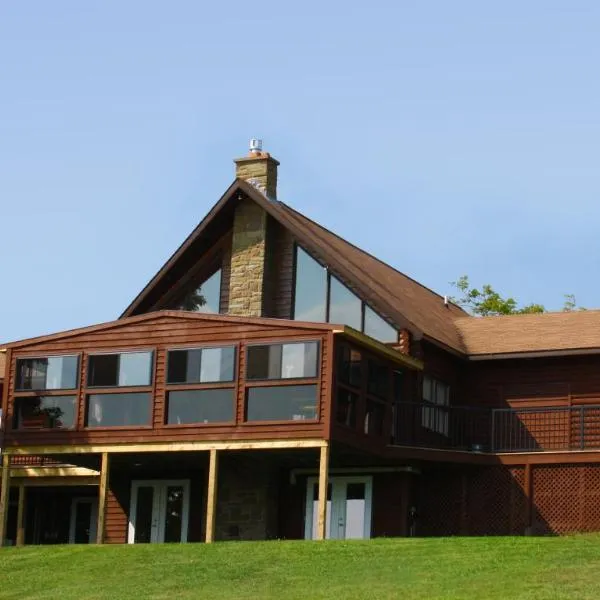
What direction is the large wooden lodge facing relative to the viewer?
toward the camera
